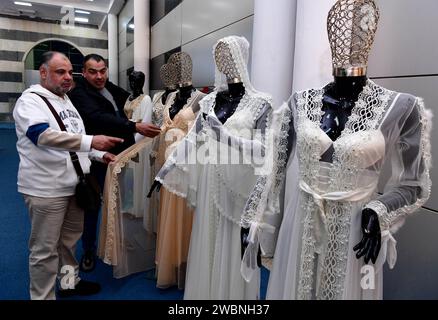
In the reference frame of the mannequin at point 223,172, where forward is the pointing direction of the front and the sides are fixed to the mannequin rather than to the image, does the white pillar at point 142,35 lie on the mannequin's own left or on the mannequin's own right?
on the mannequin's own right

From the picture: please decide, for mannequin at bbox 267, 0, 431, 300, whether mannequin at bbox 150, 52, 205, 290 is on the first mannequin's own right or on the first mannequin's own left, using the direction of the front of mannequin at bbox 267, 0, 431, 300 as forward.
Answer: on the first mannequin's own right

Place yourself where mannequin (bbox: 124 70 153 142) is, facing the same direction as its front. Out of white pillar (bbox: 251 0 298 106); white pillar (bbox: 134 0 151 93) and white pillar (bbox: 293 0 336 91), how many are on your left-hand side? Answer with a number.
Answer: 2

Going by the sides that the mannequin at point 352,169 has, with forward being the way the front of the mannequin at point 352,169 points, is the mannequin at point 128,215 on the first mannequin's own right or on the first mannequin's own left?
on the first mannequin's own right

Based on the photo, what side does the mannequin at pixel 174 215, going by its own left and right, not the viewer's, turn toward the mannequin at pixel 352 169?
left

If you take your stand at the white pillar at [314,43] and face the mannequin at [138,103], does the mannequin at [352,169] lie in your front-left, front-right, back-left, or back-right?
back-left

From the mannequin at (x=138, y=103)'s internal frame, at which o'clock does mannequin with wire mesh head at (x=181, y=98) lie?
The mannequin with wire mesh head is roughly at 10 o'clock from the mannequin.
